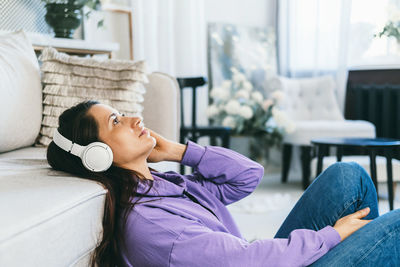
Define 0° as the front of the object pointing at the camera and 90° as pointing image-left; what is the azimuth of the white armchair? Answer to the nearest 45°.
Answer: approximately 315°

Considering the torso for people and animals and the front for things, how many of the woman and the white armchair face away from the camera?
0

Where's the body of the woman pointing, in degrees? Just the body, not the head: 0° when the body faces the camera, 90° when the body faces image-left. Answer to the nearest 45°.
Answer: approximately 270°

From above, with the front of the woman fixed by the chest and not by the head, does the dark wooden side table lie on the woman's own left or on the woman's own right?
on the woman's own left

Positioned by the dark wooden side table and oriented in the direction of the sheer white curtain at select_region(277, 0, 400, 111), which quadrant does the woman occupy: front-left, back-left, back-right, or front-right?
back-left

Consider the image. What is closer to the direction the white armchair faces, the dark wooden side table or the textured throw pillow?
the dark wooden side table

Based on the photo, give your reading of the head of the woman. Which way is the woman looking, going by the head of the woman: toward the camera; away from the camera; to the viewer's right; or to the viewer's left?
to the viewer's right

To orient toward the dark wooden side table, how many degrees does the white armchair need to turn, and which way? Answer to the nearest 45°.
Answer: approximately 45° to its right

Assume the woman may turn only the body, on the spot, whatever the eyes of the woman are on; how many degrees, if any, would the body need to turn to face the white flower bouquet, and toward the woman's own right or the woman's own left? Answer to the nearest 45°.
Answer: approximately 90° to the woman's own left

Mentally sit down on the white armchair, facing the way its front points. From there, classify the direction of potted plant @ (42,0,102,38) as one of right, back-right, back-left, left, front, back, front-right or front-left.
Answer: right

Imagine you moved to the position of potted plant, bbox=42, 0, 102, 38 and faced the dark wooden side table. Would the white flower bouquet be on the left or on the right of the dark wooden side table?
left

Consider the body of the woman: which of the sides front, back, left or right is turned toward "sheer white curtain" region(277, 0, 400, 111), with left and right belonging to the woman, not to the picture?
left
